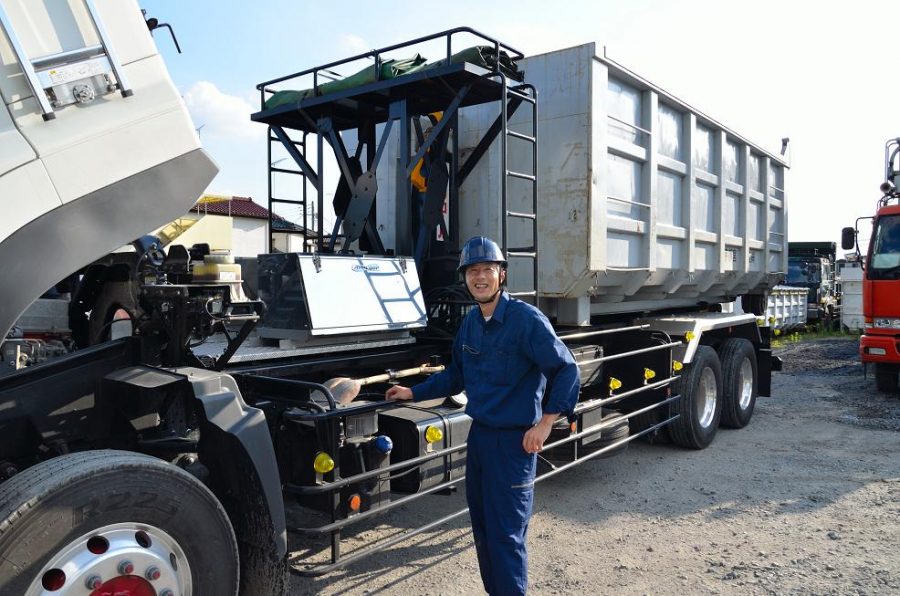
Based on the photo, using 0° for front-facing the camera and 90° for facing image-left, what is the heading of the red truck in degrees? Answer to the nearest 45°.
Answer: approximately 0°

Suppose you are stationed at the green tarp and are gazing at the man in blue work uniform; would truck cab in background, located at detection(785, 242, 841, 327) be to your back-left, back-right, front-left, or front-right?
back-left

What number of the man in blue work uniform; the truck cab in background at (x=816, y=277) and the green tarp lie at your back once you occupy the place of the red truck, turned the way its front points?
1

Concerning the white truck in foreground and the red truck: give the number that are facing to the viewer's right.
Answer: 0

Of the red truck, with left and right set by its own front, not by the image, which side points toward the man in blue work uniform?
front

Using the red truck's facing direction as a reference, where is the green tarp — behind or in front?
in front

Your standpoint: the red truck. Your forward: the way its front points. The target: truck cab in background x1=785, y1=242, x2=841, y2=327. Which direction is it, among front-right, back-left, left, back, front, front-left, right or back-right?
back

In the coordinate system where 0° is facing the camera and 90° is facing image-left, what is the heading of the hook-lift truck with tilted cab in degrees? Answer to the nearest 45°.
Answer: approximately 45°
